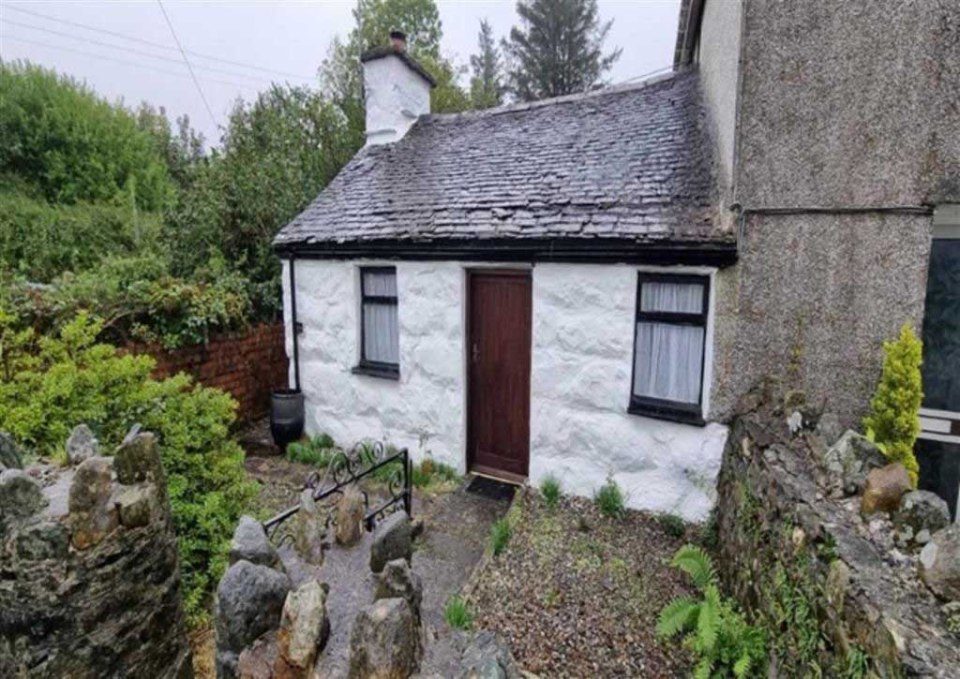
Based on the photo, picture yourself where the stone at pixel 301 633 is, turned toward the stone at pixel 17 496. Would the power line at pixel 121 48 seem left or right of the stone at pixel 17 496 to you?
right

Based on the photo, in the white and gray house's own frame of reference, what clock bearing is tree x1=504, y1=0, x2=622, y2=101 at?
The tree is roughly at 6 o'clock from the white and gray house.

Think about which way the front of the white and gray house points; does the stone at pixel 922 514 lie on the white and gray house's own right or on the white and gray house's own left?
on the white and gray house's own left

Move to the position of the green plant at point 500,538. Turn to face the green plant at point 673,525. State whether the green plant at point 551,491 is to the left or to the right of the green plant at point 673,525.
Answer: left

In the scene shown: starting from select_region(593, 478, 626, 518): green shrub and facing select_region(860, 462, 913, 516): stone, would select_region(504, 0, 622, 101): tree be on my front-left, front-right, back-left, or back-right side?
back-left

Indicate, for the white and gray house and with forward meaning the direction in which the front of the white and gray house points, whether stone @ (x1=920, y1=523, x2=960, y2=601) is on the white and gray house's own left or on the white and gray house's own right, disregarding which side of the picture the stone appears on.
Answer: on the white and gray house's own left

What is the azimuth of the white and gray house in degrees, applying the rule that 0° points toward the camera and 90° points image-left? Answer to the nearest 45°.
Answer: approximately 45°
